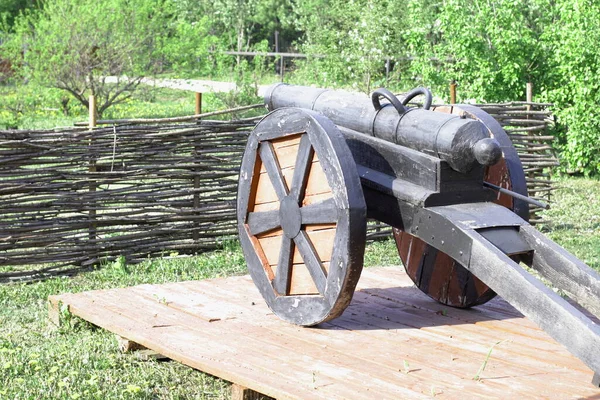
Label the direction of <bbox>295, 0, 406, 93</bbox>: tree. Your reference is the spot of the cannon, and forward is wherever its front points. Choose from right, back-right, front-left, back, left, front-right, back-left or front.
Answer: front-right

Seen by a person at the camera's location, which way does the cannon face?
facing away from the viewer and to the left of the viewer

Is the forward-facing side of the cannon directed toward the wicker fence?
yes
